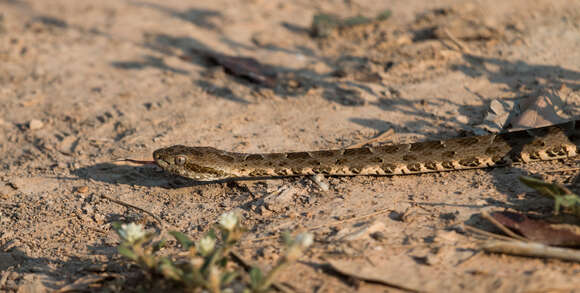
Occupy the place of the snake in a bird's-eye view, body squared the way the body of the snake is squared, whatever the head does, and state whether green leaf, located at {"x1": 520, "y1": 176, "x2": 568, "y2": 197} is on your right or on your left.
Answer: on your left

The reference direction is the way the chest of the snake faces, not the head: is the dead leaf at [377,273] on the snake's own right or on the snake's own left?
on the snake's own left

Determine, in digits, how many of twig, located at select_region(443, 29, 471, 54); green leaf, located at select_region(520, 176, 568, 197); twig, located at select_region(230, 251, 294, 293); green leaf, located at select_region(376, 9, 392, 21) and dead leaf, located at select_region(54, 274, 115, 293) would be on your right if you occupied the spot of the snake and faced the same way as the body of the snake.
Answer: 2

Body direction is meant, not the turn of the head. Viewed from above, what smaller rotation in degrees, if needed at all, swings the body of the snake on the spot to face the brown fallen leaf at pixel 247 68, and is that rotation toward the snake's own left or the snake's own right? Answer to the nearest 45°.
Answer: approximately 45° to the snake's own right

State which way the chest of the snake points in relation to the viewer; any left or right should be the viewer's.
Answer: facing to the left of the viewer

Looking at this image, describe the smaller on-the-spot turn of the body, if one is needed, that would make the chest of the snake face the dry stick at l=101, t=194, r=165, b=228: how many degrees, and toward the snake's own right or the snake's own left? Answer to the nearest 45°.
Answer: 0° — it already faces it

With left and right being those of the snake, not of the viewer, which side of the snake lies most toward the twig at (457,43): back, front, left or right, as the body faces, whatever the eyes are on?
right

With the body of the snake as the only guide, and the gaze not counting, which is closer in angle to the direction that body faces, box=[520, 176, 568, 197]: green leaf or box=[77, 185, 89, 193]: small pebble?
the small pebble

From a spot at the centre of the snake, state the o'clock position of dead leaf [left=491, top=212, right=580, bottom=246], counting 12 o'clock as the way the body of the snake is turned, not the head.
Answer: The dead leaf is roughly at 8 o'clock from the snake.

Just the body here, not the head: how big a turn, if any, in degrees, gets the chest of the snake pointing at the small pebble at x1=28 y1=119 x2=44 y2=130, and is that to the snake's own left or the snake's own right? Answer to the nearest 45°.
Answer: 0° — it already faces it

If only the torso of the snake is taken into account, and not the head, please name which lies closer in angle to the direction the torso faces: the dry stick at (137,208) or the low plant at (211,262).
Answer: the dry stick

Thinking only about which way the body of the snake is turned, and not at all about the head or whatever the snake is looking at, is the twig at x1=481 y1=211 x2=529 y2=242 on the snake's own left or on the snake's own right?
on the snake's own left

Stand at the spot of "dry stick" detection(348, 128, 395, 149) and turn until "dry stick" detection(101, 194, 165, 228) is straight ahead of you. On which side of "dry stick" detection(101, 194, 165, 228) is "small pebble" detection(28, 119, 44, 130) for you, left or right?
right
